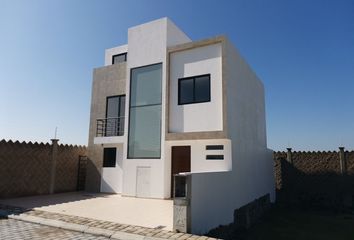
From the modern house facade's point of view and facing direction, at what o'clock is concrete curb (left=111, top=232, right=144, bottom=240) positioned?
The concrete curb is roughly at 11 o'clock from the modern house facade.

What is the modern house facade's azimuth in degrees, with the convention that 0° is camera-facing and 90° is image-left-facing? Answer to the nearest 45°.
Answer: approximately 45°

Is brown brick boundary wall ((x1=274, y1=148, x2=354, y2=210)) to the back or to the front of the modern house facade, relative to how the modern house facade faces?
to the back

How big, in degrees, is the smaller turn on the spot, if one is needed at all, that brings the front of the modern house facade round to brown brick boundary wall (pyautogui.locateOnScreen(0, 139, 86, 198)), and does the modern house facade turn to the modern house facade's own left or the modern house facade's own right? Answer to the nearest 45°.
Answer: approximately 45° to the modern house facade's own right

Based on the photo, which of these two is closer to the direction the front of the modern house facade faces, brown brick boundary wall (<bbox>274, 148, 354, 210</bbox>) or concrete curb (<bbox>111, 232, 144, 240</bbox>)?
the concrete curb

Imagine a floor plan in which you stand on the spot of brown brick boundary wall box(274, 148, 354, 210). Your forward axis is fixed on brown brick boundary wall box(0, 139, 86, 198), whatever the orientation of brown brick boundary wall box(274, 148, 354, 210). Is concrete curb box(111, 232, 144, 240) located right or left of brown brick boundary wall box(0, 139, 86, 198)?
left
